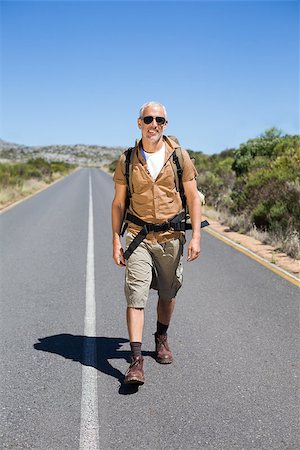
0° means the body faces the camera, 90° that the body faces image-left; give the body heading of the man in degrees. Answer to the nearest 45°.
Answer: approximately 0°
